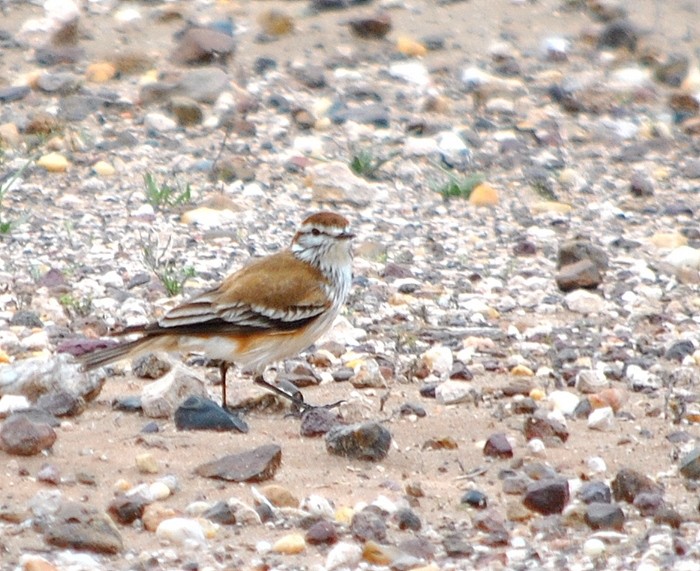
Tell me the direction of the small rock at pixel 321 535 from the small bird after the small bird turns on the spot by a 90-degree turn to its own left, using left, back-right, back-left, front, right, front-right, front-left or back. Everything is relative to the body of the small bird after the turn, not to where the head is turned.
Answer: back

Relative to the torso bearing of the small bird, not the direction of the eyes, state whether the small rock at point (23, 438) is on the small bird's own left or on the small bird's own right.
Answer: on the small bird's own right

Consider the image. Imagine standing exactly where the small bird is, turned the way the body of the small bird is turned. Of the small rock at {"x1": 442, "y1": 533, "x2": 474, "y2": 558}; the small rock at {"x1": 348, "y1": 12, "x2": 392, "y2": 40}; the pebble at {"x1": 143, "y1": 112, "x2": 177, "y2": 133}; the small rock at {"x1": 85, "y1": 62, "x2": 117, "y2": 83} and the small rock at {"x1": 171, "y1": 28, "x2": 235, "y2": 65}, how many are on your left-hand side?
4

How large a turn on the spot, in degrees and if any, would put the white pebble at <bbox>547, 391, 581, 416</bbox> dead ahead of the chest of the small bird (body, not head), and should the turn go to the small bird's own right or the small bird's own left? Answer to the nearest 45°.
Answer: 0° — it already faces it

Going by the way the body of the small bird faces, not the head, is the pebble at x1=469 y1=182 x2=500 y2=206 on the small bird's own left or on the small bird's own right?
on the small bird's own left

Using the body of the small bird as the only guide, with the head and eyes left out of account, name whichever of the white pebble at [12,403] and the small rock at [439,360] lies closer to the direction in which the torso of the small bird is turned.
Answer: the small rock

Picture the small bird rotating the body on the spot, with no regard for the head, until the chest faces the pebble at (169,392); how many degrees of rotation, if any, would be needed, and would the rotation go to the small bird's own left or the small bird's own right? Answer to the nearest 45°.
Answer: approximately 135° to the small bird's own right

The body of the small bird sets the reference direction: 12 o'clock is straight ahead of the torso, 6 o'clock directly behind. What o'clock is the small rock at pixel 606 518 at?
The small rock is roughly at 2 o'clock from the small bird.

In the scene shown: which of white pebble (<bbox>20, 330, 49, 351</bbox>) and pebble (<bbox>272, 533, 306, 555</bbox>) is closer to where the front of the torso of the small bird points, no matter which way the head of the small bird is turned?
the pebble

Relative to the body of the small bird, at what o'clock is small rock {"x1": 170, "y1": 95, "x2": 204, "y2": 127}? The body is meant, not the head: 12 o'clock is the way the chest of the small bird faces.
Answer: The small rock is roughly at 9 o'clock from the small bird.

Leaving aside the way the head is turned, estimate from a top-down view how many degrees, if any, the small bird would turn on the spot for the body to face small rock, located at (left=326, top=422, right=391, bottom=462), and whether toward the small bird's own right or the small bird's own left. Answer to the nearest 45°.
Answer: approximately 90° to the small bird's own right

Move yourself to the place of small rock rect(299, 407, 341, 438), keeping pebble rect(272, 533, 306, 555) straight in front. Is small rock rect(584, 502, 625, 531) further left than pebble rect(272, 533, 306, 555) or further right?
left

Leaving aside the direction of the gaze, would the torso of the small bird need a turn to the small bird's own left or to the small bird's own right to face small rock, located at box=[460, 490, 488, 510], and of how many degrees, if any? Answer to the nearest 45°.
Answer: approximately 45° to the small bird's own right

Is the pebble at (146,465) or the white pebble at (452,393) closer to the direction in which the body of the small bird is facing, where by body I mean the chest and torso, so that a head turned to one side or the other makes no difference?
the white pebble

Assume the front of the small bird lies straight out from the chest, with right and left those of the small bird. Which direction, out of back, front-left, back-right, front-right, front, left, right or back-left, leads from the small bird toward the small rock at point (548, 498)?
front-right

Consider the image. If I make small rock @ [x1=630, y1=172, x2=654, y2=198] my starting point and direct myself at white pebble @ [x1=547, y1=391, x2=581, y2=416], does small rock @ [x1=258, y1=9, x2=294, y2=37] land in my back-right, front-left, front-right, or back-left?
back-right

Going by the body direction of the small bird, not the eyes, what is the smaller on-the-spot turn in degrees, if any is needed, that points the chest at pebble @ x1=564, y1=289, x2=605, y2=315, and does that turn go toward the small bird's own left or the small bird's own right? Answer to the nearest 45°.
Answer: approximately 45° to the small bird's own left

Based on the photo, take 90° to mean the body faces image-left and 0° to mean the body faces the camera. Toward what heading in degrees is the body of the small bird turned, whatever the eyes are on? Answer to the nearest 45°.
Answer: approximately 270°
